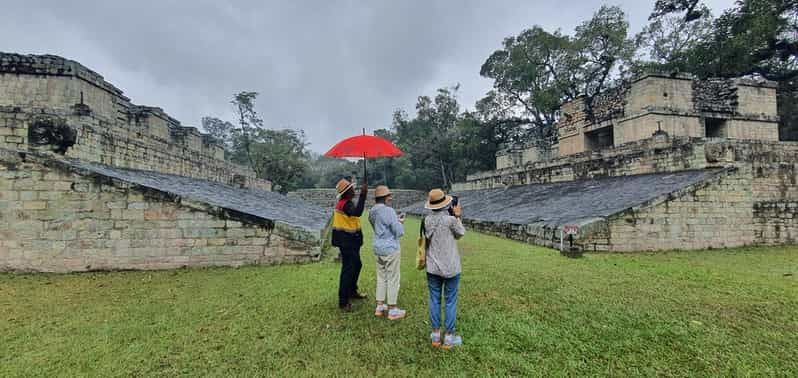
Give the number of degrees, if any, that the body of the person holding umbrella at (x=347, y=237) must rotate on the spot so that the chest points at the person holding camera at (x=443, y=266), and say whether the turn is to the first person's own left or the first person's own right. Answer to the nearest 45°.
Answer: approximately 45° to the first person's own right

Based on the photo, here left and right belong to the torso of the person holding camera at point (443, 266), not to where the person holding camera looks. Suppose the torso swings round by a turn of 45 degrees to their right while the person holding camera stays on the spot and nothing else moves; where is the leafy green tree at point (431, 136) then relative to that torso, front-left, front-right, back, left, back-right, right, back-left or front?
left

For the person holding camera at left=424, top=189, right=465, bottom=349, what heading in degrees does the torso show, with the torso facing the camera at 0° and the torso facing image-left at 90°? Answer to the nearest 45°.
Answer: approximately 225°

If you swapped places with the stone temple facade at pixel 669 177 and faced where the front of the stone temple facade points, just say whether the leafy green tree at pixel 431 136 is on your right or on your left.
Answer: on your right

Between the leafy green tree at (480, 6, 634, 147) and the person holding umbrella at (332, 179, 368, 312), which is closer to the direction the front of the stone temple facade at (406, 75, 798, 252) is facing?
the person holding umbrella

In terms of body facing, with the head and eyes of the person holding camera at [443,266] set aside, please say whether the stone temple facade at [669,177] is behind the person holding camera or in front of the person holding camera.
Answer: in front

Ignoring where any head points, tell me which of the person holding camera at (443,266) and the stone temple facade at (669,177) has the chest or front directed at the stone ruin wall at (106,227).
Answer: the stone temple facade

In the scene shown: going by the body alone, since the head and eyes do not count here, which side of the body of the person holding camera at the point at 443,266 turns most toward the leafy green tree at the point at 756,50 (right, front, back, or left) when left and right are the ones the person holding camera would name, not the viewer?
front

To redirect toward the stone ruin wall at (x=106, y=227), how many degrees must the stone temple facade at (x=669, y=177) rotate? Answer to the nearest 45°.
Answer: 0° — it already faces it

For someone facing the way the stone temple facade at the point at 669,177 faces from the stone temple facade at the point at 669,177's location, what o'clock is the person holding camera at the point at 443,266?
The person holding camera is roughly at 11 o'clock from the stone temple facade.

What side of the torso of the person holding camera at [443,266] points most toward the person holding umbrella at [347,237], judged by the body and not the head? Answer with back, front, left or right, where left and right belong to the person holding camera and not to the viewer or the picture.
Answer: left

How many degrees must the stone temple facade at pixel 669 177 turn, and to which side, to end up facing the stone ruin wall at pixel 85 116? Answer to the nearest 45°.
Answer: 0° — it already faces it

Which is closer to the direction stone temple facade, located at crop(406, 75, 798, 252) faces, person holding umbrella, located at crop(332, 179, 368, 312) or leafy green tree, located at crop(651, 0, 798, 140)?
the person holding umbrella
